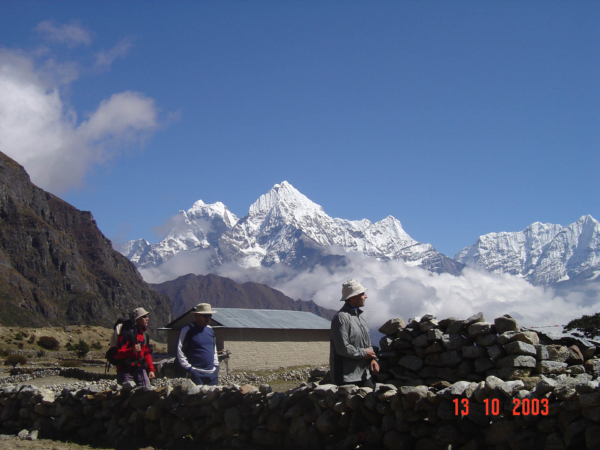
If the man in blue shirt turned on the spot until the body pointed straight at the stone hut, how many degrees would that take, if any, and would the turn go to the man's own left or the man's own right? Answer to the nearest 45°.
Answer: approximately 135° to the man's own left

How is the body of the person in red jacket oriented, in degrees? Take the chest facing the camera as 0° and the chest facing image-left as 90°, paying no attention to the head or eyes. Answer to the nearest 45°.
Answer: approximately 315°

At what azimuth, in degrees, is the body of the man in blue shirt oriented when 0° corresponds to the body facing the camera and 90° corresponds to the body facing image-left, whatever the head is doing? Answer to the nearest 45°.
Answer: approximately 315°

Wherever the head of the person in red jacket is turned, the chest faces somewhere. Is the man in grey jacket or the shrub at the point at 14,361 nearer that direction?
the man in grey jacket

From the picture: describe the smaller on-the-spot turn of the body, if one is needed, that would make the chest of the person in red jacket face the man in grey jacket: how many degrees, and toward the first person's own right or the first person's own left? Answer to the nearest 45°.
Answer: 0° — they already face them
